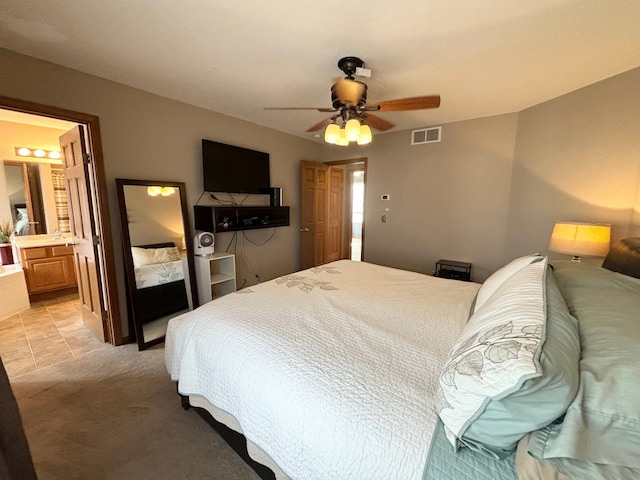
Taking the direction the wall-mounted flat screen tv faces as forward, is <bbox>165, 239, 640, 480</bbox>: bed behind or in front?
in front

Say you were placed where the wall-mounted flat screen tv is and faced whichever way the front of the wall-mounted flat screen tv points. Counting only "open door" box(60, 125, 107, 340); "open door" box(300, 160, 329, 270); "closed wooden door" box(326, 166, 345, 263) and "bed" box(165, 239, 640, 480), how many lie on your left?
2

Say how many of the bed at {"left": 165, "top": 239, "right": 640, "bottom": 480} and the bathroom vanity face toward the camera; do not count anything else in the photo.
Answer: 1

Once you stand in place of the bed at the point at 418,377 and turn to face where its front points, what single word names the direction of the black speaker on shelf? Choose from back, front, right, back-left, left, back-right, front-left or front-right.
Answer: front

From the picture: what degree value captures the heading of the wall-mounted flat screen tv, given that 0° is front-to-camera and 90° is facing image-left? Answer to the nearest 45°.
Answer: approximately 315°

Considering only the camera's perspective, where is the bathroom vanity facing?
facing the viewer

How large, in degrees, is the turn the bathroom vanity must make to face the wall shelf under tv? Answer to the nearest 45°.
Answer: approximately 45° to its left

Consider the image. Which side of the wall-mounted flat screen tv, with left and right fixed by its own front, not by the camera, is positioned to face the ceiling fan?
front

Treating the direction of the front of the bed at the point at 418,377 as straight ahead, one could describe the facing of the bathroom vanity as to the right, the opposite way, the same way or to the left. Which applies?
the opposite way

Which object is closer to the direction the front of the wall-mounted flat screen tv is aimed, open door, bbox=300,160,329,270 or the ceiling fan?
the ceiling fan

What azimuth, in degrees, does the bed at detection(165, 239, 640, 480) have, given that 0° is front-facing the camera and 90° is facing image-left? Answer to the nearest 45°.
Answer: approximately 135°

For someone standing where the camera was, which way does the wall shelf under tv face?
facing the viewer and to the right of the viewer

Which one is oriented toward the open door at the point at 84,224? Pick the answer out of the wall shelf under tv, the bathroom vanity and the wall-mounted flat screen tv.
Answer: the bathroom vanity

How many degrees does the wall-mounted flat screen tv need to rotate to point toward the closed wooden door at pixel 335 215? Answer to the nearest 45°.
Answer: approximately 90° to its left

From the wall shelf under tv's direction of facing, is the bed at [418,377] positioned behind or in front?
in front

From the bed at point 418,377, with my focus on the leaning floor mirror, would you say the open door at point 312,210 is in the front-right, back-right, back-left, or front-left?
front-right
